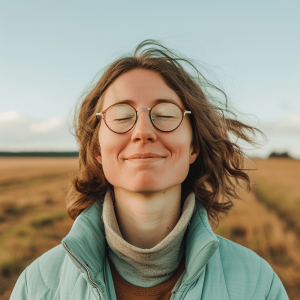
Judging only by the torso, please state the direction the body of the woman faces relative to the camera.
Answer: toward the camera
